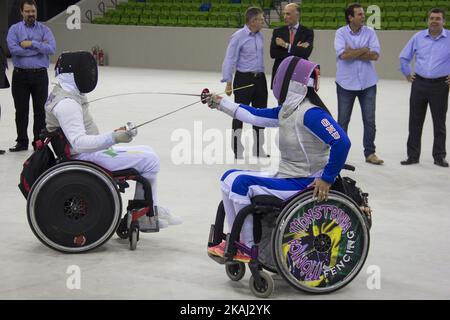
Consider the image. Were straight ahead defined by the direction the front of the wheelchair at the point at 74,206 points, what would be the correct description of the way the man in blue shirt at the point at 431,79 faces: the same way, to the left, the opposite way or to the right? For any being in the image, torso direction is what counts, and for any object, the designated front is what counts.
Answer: to the right

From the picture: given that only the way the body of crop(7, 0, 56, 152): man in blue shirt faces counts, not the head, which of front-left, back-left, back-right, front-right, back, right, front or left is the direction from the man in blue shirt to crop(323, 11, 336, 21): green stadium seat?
back-left

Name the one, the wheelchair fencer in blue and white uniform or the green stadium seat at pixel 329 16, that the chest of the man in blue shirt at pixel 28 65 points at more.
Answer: the wheelchair fencer in blue and white uniform

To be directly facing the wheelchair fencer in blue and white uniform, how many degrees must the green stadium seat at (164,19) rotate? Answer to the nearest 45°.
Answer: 0° — it already faces them

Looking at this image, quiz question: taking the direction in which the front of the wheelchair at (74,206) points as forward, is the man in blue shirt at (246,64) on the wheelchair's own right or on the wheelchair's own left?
on the wheelchair's own left

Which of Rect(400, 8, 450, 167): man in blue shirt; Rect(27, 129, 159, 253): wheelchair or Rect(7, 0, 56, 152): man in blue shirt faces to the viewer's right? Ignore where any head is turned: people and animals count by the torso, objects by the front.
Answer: the wheelchair

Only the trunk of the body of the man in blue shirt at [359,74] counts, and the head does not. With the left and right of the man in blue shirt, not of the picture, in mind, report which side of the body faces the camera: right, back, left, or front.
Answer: front

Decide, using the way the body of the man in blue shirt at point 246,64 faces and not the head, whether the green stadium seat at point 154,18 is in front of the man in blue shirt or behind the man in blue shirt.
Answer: behind

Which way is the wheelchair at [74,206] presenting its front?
to the viewer's right

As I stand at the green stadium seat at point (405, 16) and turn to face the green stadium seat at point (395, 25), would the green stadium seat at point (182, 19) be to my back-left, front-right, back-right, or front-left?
front-right

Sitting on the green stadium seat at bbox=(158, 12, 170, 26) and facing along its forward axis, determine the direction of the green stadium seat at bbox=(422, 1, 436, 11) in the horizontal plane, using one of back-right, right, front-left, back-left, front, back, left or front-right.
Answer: front-left

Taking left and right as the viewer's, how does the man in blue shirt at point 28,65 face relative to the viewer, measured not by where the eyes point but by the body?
facing the viewer

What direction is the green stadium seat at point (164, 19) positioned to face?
toward the camera

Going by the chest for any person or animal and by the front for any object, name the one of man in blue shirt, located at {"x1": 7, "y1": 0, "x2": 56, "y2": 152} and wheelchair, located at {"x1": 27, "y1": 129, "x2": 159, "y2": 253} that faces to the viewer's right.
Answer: the wheelchair
